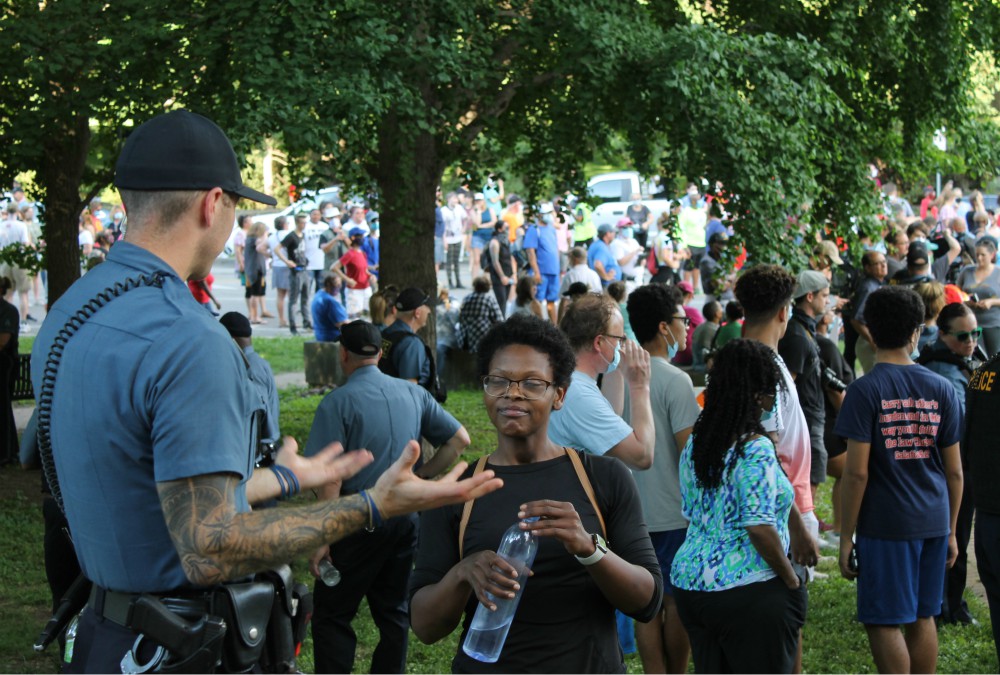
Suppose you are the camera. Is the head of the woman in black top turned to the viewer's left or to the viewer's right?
to the viewer's left

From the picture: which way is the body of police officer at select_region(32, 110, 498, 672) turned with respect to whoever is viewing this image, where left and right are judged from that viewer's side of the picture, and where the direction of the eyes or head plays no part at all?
facing away from the viewer and to the right of the viewer

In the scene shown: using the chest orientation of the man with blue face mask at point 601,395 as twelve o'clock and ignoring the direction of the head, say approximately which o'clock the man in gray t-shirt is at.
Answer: The man in gray t-shirt is roughly at 10 o'clock from the man with blue face mask.

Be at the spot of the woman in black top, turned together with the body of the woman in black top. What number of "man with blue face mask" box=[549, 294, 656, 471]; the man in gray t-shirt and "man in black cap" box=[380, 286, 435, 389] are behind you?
3

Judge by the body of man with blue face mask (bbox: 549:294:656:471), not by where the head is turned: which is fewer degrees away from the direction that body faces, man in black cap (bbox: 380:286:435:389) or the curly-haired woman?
the curly-haired woman

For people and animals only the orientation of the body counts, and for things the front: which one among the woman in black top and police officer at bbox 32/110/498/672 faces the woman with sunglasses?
the police officer

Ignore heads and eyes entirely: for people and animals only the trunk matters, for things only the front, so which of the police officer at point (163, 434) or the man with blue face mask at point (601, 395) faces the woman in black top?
the police officer

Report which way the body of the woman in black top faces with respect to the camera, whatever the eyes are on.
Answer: toward the camera

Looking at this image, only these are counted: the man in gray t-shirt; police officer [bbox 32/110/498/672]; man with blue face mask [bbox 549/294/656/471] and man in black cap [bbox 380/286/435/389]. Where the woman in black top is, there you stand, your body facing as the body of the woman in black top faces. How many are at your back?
3
